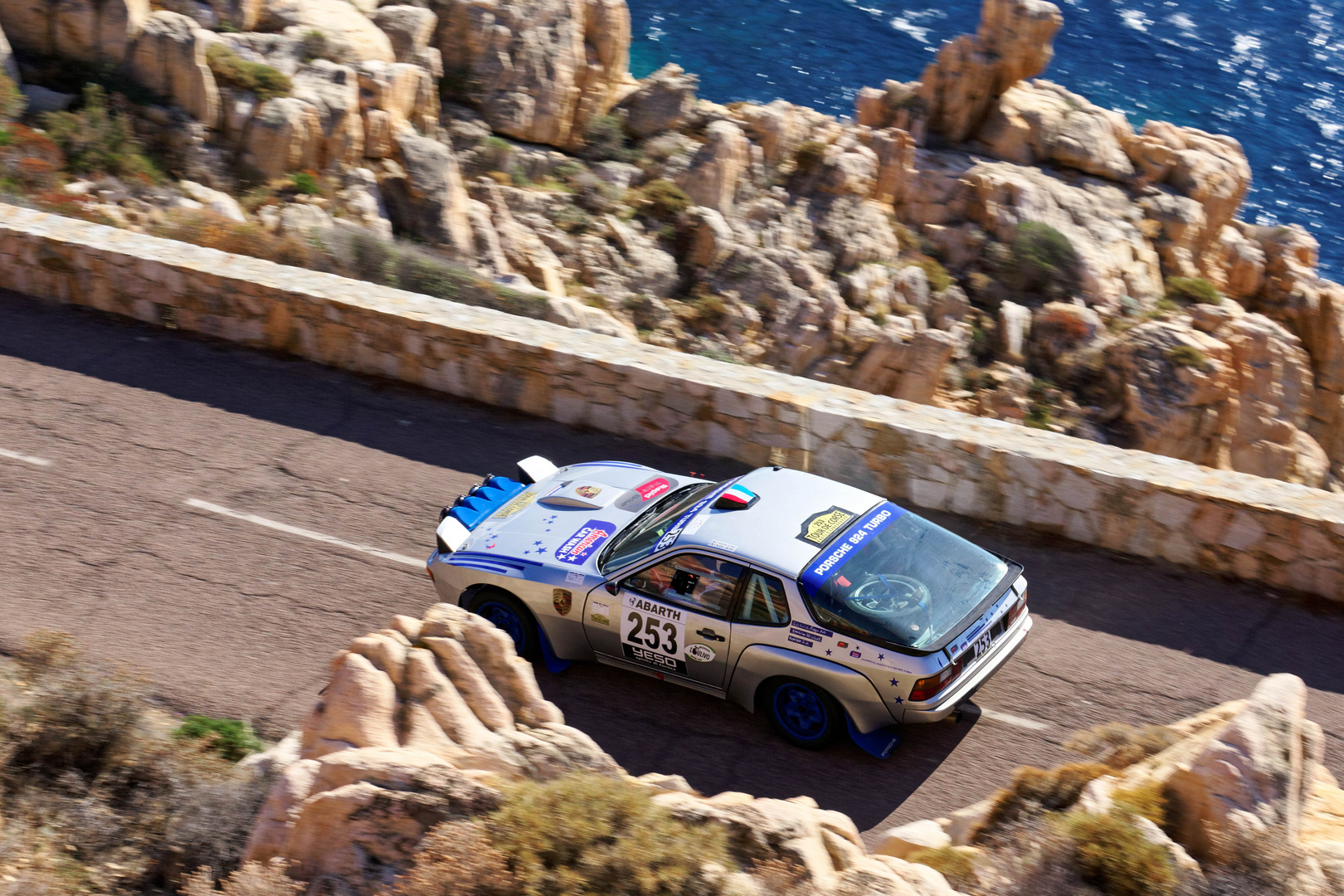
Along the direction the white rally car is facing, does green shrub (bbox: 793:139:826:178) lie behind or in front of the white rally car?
in front

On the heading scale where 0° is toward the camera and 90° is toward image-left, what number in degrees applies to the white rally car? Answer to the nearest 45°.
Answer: approximately 135°

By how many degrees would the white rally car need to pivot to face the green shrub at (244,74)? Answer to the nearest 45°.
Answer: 0° — it already faces it

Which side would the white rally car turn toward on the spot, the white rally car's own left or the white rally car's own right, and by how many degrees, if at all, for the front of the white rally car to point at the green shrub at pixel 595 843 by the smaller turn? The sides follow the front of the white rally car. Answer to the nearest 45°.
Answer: approximately 135° to the white rally car's own left

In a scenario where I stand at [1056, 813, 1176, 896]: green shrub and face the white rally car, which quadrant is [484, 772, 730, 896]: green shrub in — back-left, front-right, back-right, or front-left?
front-left

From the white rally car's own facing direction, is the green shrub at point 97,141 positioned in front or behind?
in front

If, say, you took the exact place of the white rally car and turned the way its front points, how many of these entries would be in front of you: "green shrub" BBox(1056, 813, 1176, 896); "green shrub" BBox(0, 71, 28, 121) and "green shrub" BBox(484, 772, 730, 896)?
1

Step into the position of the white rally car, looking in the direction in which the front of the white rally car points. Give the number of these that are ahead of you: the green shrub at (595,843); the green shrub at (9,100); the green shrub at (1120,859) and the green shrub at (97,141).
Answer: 2
